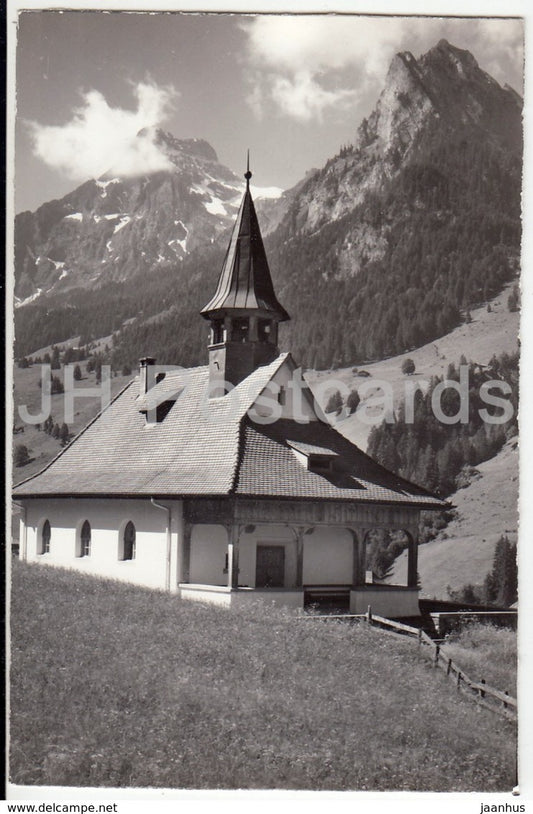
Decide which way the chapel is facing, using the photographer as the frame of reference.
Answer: facing the viewer and to the right of the viewer
